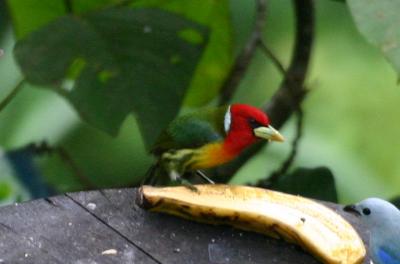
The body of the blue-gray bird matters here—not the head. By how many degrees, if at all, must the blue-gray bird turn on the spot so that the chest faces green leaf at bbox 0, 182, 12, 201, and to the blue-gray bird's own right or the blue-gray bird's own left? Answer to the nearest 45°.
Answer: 0° — it already faces it

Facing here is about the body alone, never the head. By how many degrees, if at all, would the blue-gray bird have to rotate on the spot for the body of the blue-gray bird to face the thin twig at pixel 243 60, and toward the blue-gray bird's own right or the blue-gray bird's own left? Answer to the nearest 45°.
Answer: approximately 45° to the blue-gray bird's own right

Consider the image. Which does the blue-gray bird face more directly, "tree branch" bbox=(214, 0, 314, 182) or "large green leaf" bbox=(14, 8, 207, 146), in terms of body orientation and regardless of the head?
the large green leaf

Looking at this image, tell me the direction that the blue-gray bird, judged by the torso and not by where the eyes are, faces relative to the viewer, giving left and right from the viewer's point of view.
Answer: facing to the left of the viewer

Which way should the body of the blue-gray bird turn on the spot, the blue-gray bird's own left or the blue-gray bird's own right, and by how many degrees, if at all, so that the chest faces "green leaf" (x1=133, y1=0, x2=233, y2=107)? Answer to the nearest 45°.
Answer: approximately 45° to the blue-gray bird's own right

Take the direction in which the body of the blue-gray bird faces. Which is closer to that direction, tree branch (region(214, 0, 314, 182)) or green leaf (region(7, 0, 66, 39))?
the green leaf

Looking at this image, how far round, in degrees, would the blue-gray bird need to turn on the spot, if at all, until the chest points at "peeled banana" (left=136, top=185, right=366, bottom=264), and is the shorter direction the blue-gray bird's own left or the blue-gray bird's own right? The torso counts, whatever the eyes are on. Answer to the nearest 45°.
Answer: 0° — it already faces it

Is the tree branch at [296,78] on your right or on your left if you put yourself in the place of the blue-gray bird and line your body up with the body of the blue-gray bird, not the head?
on your right

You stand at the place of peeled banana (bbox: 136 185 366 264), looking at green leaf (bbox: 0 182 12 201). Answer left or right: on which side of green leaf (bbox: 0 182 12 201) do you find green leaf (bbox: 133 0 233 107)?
right
